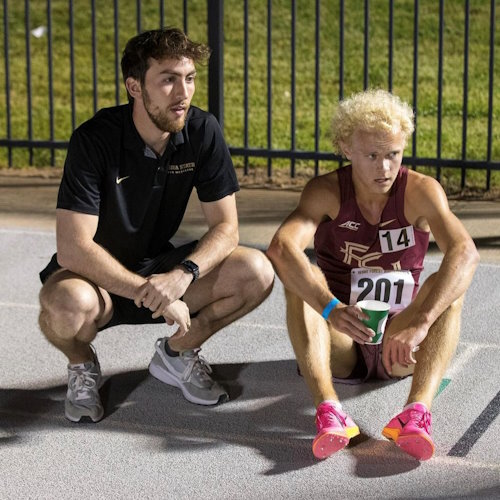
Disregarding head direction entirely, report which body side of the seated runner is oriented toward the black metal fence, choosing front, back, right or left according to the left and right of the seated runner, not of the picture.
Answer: back

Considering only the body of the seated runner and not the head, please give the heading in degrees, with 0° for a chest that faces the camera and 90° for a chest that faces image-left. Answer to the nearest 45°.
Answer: approximately 0°
